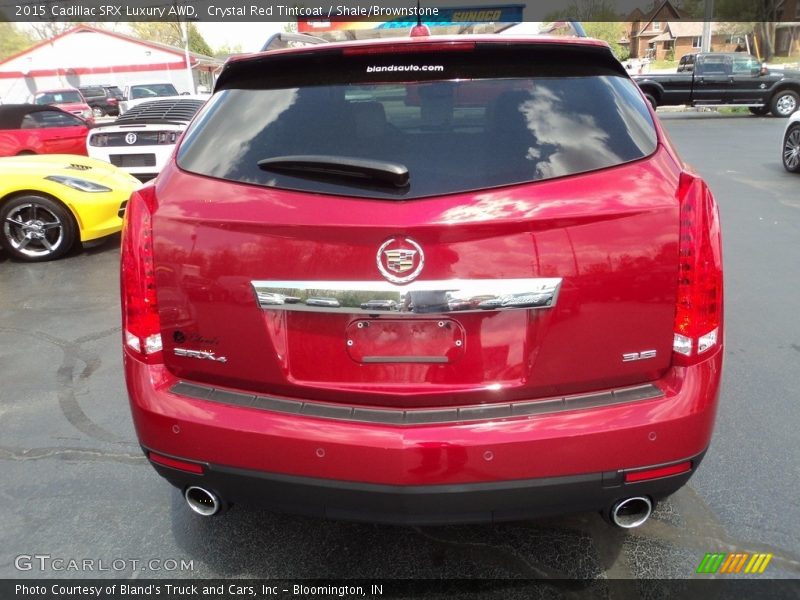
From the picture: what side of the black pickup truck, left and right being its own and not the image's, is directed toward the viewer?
right

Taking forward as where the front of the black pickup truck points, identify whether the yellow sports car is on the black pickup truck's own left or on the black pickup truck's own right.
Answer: on the black pickup truck's own right

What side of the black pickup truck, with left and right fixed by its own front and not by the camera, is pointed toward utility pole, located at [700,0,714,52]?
left

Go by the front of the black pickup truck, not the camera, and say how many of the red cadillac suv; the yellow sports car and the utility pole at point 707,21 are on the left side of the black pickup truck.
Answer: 1

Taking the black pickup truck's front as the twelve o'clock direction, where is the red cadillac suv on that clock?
The red cadillac suv is roughly at 3 o'clock from the black pickup truck.

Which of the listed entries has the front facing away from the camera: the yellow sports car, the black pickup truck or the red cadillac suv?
the red cadillac suv

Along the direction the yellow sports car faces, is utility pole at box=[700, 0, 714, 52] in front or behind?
in front

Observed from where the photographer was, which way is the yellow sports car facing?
facing to the right of the viewer

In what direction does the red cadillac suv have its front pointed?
away from the camera
